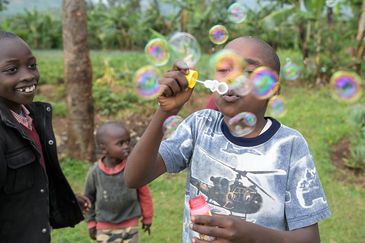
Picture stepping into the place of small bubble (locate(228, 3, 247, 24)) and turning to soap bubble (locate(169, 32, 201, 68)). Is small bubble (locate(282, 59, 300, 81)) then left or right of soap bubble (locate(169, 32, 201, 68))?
left

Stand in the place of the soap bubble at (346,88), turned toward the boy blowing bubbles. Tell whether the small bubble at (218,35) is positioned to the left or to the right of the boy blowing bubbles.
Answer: right

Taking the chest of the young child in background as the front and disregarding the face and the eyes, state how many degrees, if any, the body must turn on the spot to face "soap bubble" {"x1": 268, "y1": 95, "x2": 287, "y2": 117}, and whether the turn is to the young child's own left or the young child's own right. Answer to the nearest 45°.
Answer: approximately 45° to the young child's own left

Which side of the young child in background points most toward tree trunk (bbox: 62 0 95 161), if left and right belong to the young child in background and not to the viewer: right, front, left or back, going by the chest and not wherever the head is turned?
back

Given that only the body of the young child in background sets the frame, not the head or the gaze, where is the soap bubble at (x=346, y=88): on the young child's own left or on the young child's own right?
on the young child's own left

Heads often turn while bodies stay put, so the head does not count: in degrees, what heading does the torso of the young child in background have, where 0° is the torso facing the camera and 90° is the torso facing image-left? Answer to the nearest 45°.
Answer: approximately 0°
